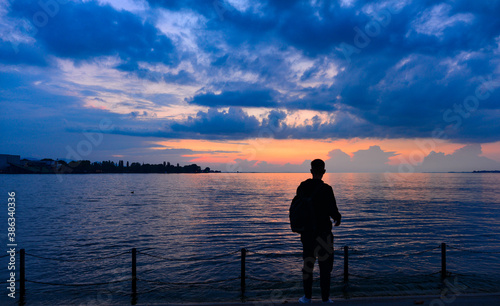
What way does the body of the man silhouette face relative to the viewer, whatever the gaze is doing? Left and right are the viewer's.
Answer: facing away from the viewer
